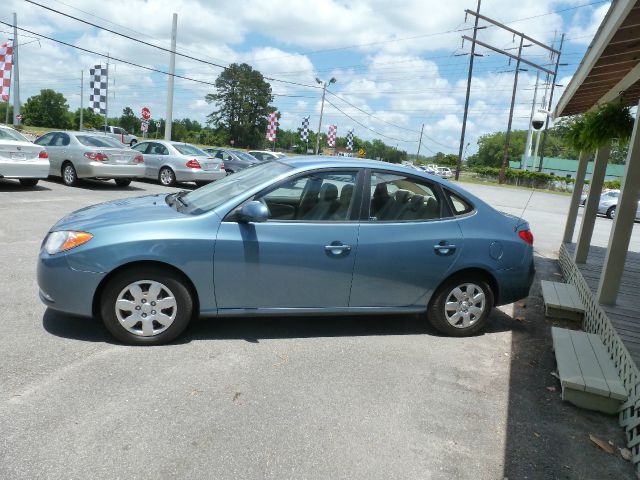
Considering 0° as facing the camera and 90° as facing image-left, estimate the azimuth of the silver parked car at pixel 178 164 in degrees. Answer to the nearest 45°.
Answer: approximately 135°

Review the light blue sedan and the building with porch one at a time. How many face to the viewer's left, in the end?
2

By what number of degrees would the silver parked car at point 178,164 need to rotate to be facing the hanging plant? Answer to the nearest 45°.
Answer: approximately 180°

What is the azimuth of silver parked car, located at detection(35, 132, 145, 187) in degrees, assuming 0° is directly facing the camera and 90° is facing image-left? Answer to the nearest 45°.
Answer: approximately 135°

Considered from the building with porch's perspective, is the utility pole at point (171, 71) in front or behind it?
in front

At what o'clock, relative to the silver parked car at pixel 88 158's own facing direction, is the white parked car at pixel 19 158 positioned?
The white parked car is roughly at 9 o'clock from the silver parked car.

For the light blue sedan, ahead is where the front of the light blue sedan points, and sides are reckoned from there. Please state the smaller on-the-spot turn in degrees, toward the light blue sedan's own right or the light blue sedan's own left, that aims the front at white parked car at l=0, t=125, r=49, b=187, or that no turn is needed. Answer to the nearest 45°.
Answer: approximately 45° to the light blue sedan's own right

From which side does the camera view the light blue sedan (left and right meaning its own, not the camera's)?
left

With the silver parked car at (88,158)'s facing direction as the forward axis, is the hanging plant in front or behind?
behind

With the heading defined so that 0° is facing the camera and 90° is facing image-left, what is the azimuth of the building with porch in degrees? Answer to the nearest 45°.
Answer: approximately 90°

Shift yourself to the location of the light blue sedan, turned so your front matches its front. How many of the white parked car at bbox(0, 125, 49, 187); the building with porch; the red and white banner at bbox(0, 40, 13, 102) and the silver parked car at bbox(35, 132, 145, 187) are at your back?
1
